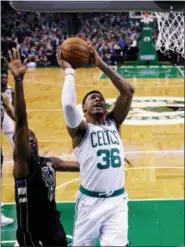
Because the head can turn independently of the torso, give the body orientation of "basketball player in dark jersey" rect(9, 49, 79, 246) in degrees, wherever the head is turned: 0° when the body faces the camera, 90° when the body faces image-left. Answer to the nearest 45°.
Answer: approximately 315°

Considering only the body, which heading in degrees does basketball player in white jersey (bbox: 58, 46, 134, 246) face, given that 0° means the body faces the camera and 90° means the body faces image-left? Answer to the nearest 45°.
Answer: approximately 315°
